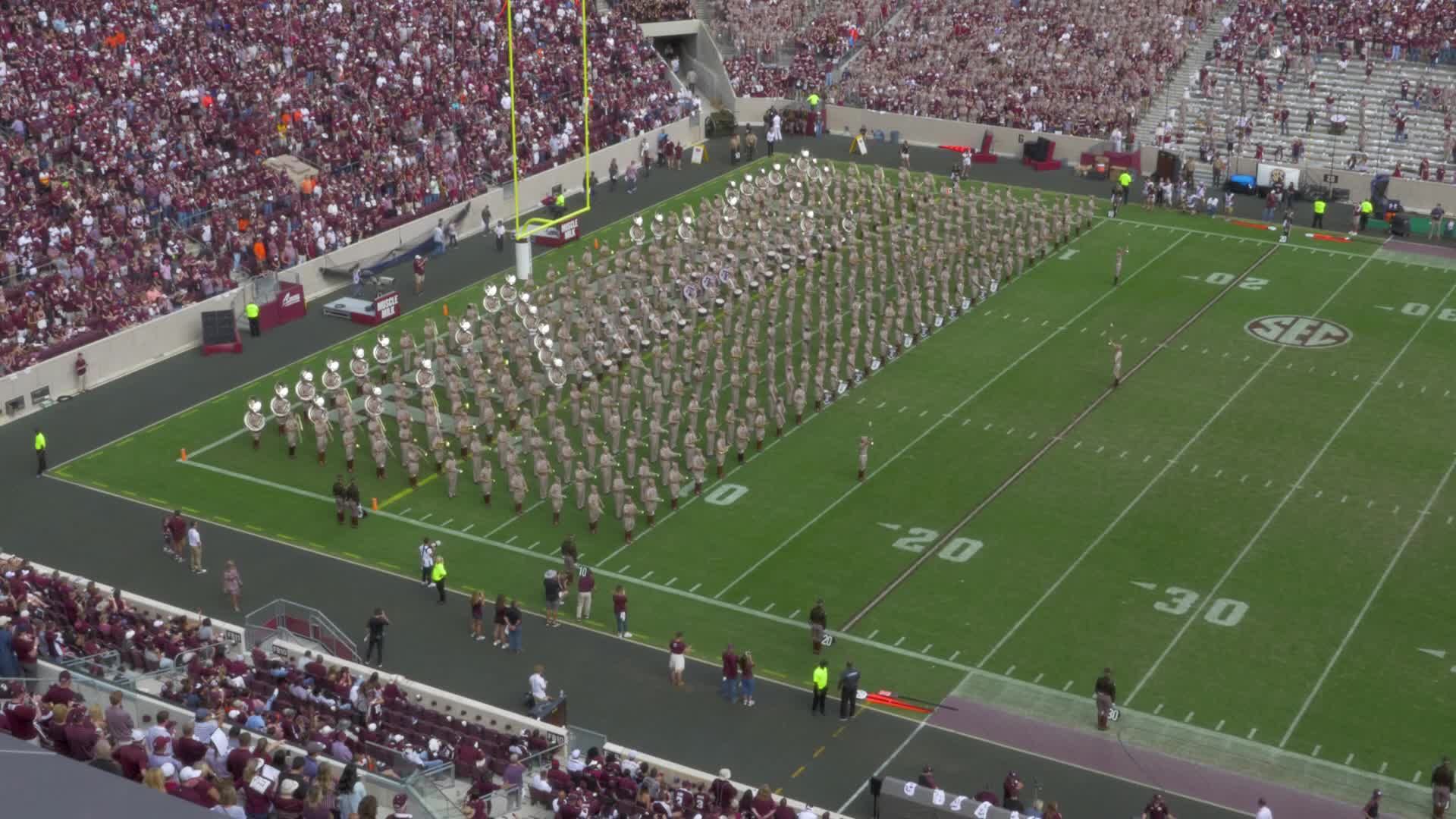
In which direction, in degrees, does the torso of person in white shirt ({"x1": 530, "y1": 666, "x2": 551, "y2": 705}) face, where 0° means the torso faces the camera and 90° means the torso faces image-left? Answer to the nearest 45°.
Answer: approximately 225°

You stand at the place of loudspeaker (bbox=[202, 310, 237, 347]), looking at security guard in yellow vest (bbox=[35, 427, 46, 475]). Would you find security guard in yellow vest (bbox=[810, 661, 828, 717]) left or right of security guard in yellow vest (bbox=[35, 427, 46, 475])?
left

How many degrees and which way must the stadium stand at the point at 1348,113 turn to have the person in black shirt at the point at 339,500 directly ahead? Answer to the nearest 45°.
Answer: approximately 45° to its right

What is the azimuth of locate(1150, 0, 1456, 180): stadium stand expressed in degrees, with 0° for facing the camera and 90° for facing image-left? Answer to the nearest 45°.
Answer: approximately 0°

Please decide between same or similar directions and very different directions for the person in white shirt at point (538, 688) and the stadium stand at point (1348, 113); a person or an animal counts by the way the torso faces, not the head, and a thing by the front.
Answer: very different directions

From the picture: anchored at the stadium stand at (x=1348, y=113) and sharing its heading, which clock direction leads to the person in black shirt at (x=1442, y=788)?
The person in black shirt is roughly at 12 o'clock from the stadium stand.

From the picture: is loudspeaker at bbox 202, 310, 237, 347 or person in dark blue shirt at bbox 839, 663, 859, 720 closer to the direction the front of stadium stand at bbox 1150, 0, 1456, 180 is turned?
the person in dark blue shirt

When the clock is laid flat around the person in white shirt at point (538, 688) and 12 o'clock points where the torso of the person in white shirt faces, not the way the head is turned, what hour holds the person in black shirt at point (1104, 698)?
The person in black shirt is roughly at 2 o'clock from the person in white shirt.

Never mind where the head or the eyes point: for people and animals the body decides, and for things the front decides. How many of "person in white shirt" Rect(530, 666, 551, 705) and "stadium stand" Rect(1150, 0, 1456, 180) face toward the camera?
1

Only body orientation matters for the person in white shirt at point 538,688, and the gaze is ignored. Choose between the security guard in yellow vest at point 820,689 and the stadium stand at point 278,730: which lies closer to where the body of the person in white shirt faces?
the security guard in yellow vest
